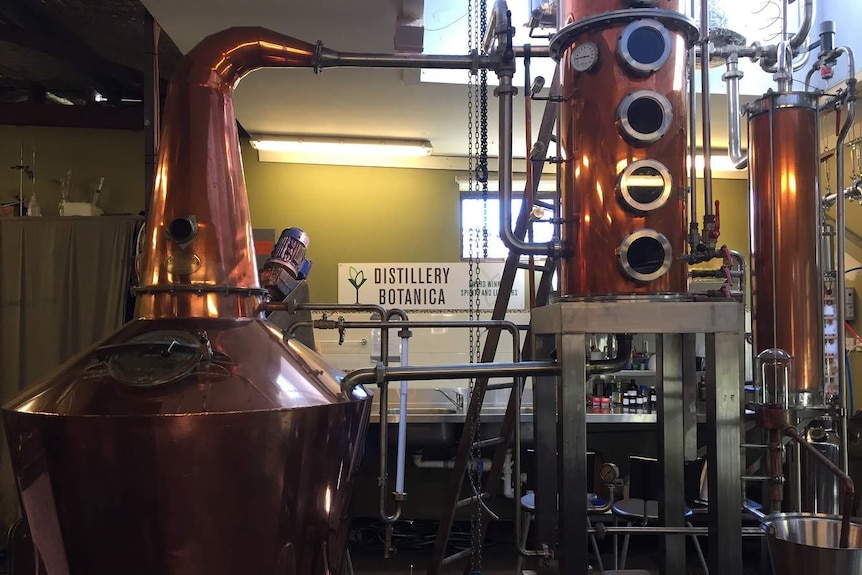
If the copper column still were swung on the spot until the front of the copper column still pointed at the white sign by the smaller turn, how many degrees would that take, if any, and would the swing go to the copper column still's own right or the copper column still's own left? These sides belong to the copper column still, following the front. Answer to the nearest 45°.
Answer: approximately 135° to the copper column still's own right

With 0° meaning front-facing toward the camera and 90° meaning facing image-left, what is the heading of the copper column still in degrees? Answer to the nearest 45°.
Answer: approximately 0°

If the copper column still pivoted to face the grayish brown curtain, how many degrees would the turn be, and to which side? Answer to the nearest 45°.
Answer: approximately 90° to its right

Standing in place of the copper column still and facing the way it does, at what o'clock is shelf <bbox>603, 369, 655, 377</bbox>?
The shelf is roughly at 6 o'clock from the copper column still.

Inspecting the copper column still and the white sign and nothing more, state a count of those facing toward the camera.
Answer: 2

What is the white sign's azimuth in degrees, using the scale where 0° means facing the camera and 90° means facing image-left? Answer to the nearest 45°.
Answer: approximately 0°

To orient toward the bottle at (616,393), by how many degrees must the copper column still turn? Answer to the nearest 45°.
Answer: approximately 180°

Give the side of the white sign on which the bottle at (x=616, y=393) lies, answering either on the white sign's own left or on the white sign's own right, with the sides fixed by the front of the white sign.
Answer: on the white sign's own left
